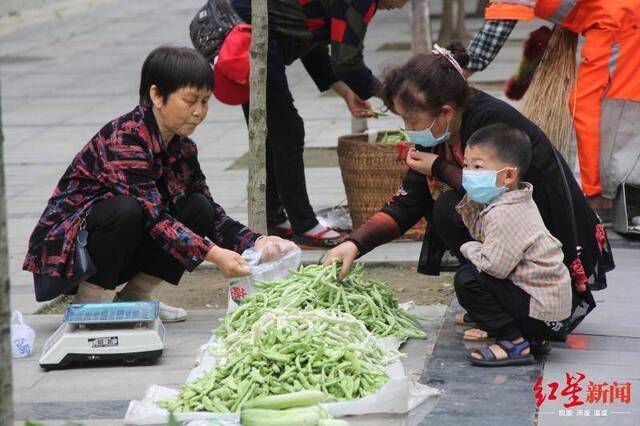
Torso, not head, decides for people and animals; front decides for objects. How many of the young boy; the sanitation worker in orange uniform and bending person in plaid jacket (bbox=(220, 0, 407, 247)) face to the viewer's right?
1

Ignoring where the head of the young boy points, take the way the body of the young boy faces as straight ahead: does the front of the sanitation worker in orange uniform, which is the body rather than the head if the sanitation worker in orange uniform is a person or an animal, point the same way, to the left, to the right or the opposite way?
the same way

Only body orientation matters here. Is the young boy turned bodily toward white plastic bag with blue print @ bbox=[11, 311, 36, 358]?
yes

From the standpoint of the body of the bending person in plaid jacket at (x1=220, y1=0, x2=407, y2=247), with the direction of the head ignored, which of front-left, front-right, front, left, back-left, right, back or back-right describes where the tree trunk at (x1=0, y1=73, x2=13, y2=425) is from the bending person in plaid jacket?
right

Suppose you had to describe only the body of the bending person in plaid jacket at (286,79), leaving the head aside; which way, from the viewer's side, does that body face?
to the viewer's right

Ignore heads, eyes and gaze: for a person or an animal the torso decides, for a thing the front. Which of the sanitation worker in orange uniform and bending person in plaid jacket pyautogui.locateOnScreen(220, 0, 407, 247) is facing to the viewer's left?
the sanitation worker in orange uniform

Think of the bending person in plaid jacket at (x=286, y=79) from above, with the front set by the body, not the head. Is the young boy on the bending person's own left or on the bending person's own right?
on the bending person's own right

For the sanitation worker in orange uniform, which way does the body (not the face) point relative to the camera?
to the viewer's left

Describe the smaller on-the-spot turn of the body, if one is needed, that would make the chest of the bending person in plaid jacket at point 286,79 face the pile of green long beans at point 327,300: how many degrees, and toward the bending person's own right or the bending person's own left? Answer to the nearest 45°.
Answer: approximately 90° to the bending person's own right

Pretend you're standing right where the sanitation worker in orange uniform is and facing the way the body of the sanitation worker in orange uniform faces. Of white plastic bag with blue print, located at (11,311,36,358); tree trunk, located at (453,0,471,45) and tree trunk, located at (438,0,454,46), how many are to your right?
2

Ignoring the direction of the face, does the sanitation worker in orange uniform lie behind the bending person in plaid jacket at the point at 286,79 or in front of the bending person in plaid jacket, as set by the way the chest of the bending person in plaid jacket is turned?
in front

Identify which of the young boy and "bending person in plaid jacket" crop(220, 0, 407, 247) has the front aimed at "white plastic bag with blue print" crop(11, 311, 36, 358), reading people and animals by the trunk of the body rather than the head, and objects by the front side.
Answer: the young boy
